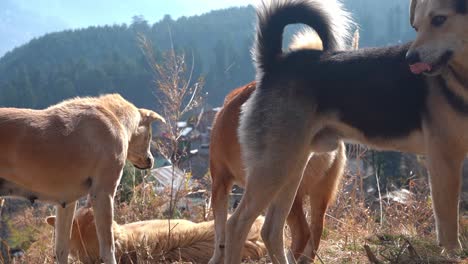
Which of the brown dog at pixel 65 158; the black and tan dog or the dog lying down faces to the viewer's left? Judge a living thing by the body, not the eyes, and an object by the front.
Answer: the dog lying down

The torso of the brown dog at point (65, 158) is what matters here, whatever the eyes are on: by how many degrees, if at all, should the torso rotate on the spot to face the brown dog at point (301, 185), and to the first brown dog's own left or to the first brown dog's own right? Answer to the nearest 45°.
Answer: approximately 45° to the first brown dog's own right

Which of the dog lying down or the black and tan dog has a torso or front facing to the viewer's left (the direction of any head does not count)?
the dog lying down

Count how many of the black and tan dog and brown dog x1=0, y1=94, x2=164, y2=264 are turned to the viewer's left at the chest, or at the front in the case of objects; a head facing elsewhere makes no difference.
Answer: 0

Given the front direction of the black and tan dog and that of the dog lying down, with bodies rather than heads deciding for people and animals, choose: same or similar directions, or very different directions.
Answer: very different directions

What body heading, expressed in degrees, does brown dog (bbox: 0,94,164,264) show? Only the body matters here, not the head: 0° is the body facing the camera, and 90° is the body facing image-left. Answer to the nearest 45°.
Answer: approximately 270°

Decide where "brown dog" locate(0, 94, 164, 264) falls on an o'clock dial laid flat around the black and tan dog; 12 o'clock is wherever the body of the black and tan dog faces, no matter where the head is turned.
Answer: The brown dog is roughly at 6 o'clock from the black and tan dog.

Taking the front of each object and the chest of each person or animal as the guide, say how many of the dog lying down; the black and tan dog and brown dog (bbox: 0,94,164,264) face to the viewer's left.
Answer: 1

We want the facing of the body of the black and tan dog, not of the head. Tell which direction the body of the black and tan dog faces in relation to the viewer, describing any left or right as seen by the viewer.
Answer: facing to the right of the viewer

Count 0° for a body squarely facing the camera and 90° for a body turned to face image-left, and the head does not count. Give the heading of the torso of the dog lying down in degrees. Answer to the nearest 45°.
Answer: approximately 90°
